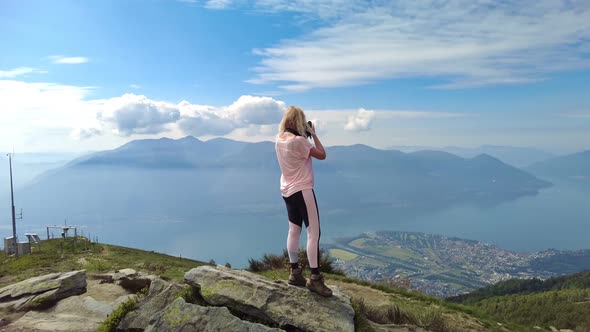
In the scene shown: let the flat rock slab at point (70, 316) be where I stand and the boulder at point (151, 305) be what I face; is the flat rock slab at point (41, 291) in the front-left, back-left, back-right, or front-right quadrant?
back-left

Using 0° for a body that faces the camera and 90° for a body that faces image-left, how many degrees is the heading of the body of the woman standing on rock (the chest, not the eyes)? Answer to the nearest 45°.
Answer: approximately 225°

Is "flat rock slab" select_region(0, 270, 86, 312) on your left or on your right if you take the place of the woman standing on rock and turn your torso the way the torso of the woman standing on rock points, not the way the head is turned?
on your left

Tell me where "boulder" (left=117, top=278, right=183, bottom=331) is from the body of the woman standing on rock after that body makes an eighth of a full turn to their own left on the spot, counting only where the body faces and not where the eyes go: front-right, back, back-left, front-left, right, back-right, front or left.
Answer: left

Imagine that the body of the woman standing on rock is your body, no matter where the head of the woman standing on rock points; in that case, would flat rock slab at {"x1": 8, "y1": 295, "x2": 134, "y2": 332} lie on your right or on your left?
on your left
